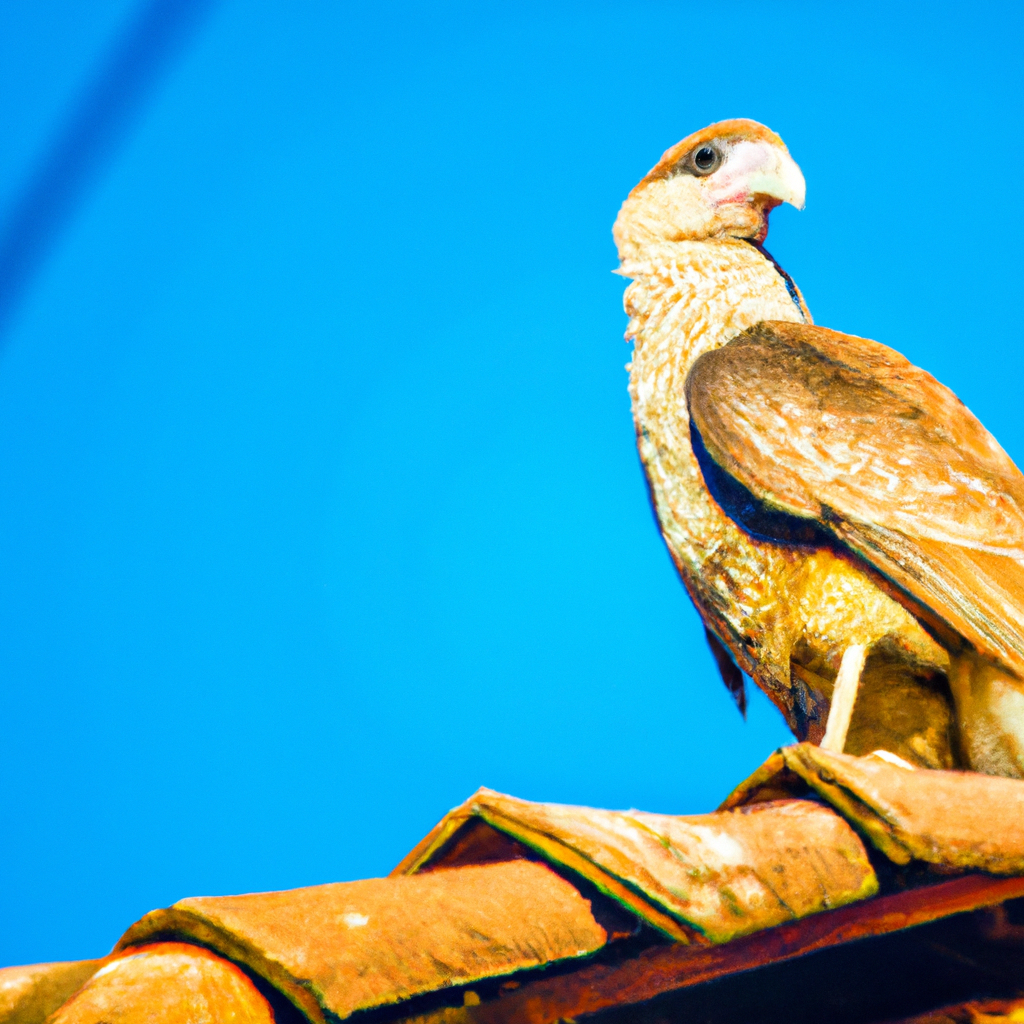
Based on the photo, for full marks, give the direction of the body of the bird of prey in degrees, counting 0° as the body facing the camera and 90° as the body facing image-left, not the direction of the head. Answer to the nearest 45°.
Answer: approximately 90°
